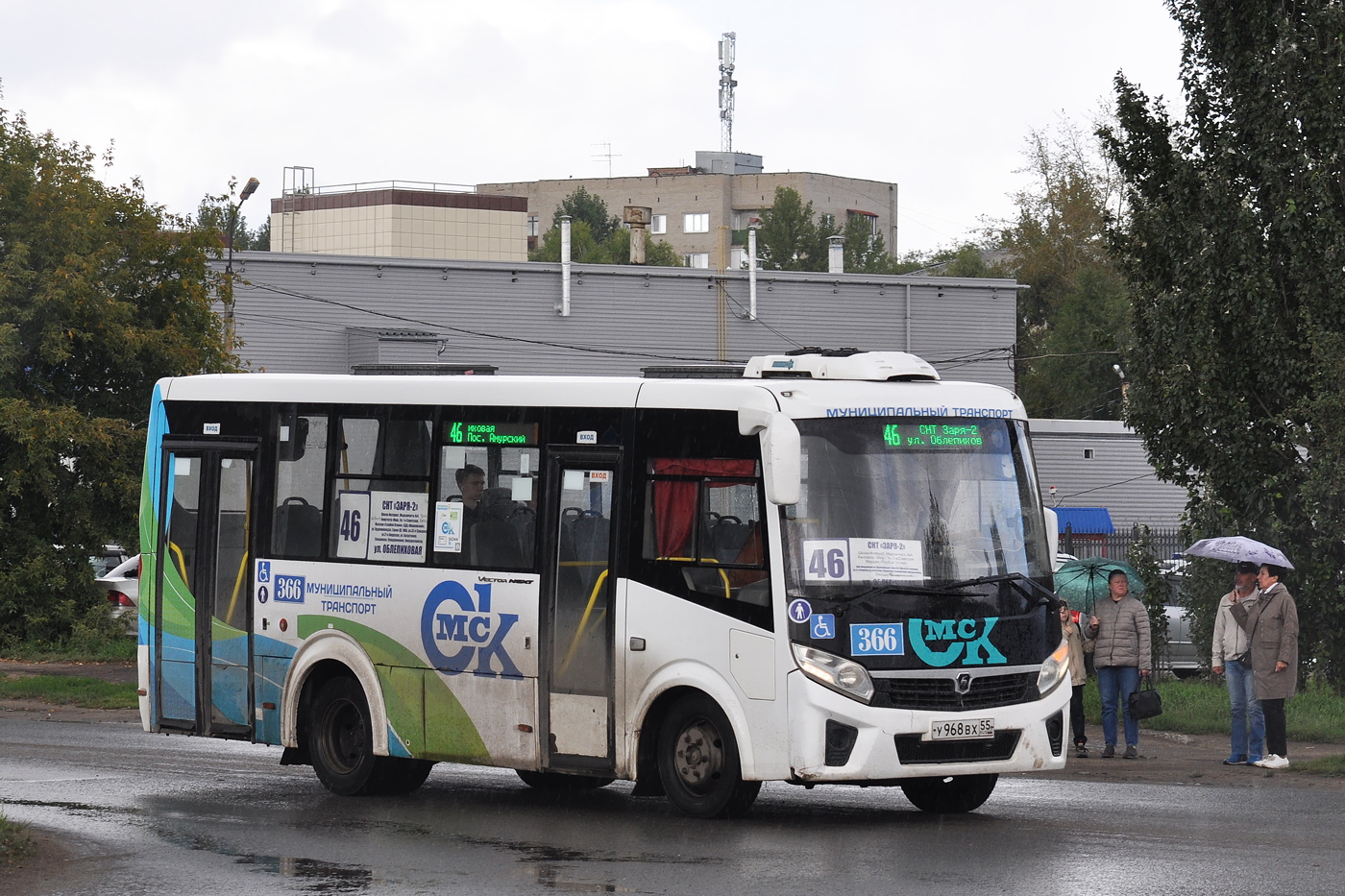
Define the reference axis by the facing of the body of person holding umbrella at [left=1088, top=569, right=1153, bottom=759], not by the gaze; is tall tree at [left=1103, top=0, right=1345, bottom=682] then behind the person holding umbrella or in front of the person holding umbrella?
behind

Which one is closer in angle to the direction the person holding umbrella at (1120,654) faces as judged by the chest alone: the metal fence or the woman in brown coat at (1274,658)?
the woman in brown coat

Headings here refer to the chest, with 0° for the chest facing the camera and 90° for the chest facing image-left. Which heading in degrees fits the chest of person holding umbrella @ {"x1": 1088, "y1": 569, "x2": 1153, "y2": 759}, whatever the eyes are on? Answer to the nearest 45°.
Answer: approximately 0°

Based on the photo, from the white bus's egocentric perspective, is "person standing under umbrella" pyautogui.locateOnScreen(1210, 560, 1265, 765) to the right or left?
on its left

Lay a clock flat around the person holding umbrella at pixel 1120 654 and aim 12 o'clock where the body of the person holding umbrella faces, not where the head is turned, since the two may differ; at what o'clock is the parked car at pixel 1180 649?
The parked car is roughly at 6 o'clock from the person holding umbrella.

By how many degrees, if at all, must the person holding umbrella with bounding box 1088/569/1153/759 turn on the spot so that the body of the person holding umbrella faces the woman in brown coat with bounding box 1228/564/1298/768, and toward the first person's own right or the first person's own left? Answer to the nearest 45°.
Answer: approximately 45° to the first person's own left

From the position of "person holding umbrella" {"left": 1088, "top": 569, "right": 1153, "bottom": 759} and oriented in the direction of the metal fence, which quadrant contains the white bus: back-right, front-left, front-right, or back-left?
back-left

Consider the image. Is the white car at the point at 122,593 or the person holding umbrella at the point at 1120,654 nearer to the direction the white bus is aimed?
the person holding umbrella

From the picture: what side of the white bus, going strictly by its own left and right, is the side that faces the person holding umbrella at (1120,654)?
left

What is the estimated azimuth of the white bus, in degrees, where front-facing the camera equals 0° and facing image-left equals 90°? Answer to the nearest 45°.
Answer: approximately 315°
